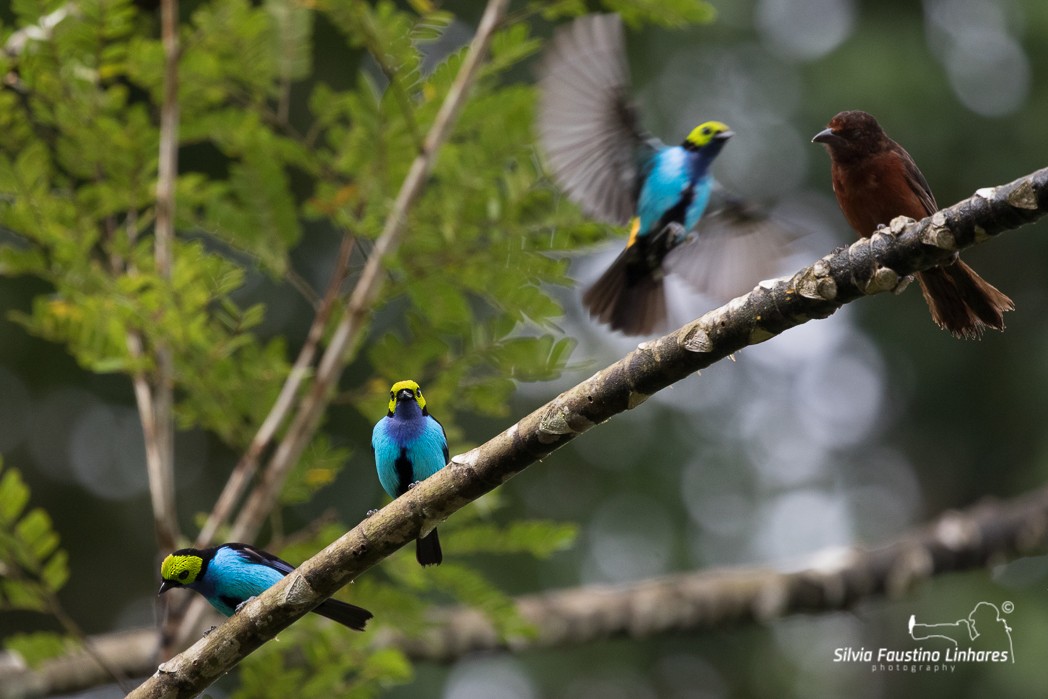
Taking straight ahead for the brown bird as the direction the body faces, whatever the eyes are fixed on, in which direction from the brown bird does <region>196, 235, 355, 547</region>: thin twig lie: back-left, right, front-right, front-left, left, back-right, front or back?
front-right

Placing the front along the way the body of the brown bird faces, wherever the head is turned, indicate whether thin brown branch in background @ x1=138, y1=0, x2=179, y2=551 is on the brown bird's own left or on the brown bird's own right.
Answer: on the brown bird's own right

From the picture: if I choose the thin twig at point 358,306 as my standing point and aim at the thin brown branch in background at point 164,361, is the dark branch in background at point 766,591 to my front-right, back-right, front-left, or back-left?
back-right

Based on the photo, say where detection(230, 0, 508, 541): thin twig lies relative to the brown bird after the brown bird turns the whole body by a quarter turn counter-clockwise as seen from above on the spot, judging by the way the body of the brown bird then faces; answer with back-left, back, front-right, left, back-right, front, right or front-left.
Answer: back-right

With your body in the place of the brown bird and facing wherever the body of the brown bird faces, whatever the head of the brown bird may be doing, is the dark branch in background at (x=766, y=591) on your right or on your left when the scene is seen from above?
on your right

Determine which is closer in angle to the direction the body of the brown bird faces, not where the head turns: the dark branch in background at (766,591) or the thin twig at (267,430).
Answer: the thin twig

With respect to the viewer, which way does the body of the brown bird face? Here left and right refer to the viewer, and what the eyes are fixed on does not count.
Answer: facing the viewer and to the left of the viewer
